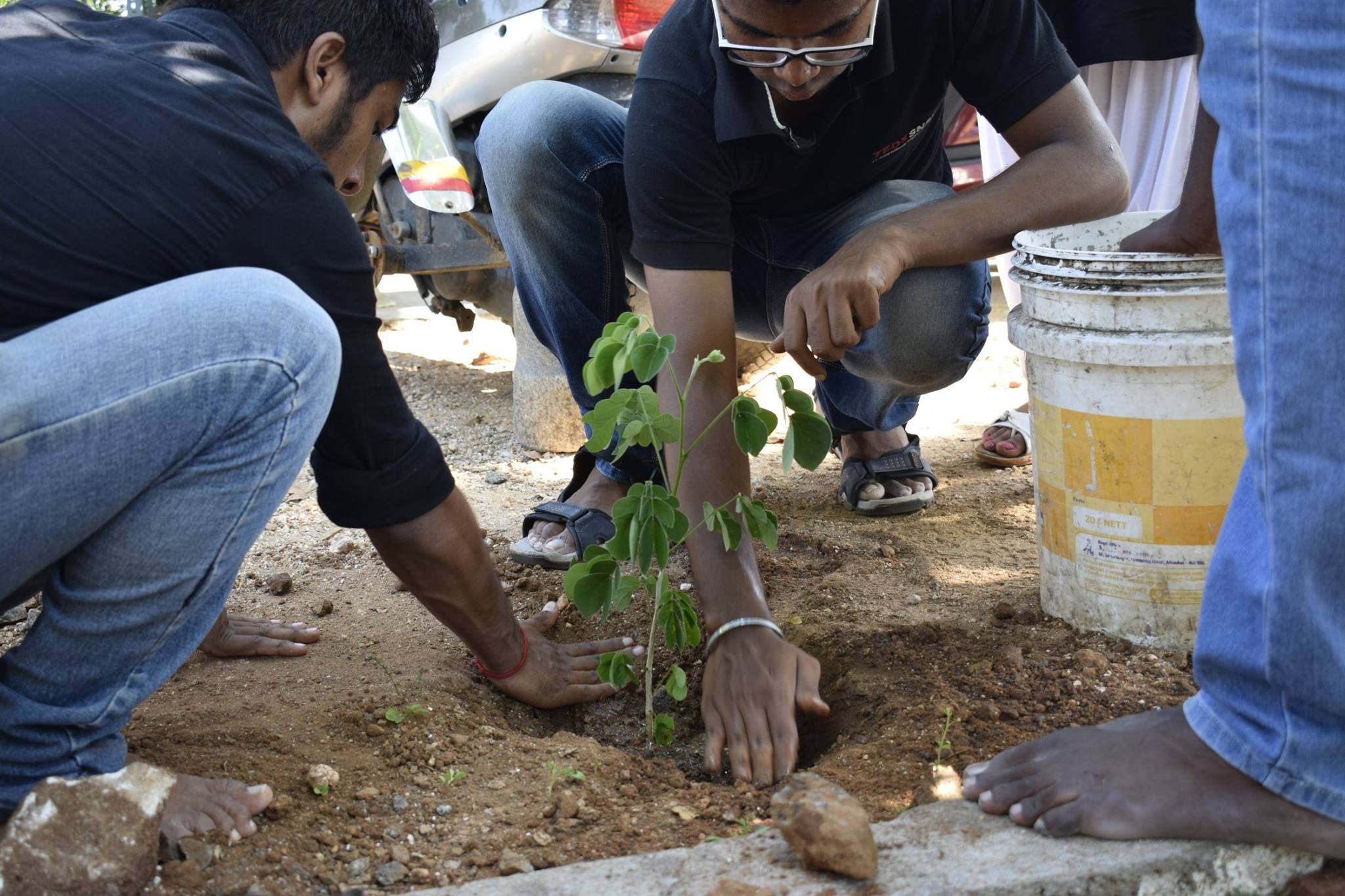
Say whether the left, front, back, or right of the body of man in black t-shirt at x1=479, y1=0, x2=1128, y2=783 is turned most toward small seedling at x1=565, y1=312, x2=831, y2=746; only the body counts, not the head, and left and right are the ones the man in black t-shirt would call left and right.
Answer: front

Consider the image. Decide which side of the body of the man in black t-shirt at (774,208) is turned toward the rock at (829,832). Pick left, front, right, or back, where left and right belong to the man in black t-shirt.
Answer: front

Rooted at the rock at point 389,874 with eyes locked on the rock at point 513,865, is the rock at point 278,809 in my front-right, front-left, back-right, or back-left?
back-left

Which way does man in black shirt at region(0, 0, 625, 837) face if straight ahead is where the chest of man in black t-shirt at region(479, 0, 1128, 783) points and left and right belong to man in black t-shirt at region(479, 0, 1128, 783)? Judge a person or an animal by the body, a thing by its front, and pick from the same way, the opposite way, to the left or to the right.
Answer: to the left

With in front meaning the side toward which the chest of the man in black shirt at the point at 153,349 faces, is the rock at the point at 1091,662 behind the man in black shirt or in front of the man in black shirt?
in front

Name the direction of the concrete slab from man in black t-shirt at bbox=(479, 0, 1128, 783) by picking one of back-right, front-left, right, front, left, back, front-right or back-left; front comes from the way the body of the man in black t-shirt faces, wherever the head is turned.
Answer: front

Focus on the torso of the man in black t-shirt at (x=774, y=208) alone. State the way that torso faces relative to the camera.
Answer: toward the camera

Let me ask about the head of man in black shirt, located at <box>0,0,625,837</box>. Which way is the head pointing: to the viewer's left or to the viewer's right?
to the viewer's right

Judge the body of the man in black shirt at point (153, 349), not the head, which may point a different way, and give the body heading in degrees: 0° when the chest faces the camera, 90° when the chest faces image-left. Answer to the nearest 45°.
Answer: approximately 270°

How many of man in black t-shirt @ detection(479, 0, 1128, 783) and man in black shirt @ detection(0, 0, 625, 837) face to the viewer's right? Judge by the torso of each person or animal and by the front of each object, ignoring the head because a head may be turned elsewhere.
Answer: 1

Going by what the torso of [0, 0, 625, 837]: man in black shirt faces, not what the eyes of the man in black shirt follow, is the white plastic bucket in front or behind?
in front
